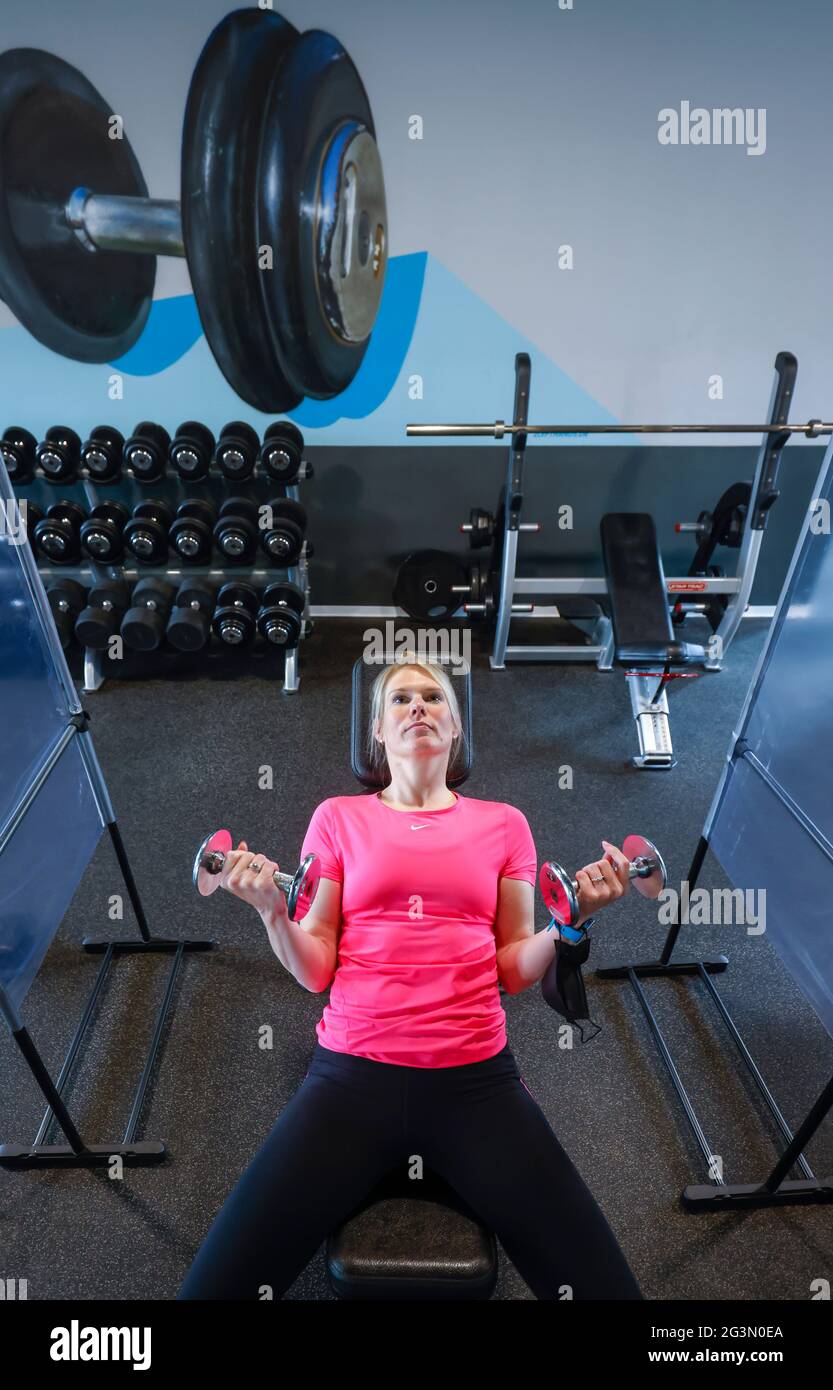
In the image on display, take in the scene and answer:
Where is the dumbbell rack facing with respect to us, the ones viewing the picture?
facing the viewer

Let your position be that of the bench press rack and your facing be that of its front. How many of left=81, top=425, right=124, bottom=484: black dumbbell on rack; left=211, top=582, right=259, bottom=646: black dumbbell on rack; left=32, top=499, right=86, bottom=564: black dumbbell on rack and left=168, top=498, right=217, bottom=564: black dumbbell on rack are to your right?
4

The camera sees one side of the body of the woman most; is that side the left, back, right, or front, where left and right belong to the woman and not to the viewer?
front

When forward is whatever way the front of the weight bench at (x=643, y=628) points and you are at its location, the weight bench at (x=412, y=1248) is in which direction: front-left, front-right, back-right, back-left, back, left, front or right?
front

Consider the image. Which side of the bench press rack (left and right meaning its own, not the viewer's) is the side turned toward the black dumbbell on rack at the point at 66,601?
right

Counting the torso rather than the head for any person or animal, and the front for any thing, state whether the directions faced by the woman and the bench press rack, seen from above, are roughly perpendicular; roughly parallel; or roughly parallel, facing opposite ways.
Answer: roughly parallel

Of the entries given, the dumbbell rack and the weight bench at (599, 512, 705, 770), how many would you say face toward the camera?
2

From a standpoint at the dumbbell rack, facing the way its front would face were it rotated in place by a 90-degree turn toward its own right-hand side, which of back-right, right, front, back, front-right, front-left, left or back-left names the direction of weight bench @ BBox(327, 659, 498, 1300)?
left

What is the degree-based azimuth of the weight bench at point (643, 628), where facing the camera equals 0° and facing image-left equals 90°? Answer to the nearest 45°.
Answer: approximately 0°

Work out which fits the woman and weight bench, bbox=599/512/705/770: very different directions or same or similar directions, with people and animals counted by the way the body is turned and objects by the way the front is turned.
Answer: same or similar directions

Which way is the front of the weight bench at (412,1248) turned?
toward the camera

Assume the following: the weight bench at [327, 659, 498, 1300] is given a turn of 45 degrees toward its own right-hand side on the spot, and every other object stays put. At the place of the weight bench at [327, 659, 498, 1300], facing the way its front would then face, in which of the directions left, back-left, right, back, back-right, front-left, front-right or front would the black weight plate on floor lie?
back-right

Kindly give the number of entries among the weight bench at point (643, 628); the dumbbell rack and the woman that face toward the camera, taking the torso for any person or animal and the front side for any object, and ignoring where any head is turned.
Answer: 3
